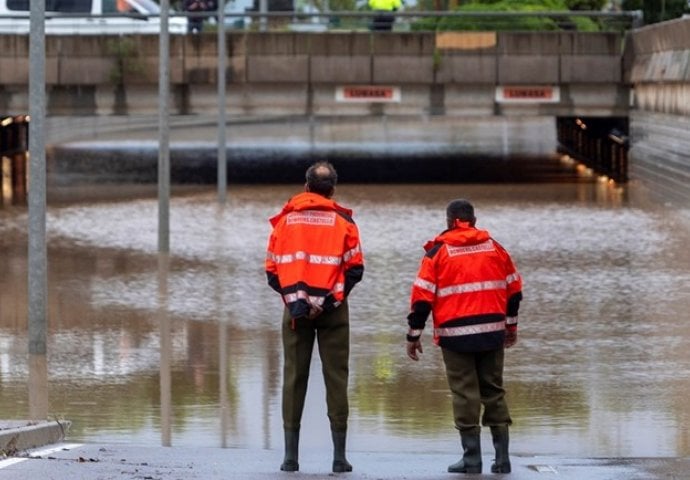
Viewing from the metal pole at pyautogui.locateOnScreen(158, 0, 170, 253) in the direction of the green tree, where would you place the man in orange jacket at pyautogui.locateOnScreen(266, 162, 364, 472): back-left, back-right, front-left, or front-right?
back-right

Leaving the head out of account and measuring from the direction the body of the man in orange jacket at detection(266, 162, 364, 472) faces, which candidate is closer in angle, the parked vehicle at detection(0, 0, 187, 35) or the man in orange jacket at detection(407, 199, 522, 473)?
the parked vehicle

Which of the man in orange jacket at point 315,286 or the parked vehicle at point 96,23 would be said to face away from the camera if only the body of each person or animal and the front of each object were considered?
the man in orange jacket

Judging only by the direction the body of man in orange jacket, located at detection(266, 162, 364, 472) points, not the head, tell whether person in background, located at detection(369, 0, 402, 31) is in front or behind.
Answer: in front

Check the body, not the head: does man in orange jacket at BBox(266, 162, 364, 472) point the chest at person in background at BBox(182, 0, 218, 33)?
yes

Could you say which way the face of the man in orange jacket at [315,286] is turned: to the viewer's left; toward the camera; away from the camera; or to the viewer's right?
away from the camera

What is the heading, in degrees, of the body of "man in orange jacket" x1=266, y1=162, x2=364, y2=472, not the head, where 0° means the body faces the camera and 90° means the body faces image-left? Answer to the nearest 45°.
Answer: approximately 180°

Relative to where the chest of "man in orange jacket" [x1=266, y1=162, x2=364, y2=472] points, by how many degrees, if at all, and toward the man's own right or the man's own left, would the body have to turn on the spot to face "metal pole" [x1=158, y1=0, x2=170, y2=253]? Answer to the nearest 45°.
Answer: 0° — they already face it

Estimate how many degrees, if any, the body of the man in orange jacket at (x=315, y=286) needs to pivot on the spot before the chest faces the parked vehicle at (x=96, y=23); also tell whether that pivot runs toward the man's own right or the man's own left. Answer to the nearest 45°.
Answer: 0° — they already face it

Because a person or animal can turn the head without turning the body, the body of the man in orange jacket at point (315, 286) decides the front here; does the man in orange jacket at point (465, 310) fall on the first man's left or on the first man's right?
on the first man's right

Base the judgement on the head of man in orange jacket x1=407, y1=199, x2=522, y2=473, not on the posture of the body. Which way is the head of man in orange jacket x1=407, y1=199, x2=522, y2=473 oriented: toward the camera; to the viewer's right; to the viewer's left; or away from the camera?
away from the camera

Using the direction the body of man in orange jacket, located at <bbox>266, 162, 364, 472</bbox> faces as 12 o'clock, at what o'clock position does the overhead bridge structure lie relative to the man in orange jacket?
The overhead bridge structure is roughly at 12 o'clock from the man in orange jacket.
